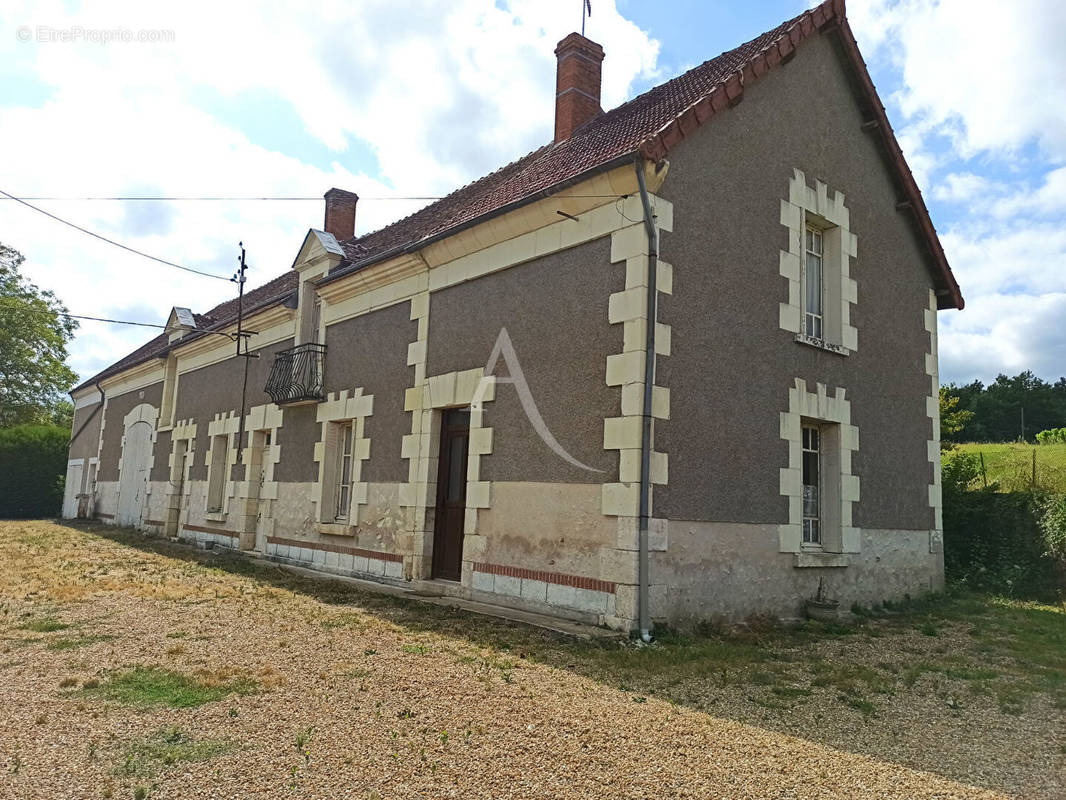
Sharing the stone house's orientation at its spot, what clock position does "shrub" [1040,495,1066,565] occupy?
The shrub is roughly at 7 o'clock from the stone house.

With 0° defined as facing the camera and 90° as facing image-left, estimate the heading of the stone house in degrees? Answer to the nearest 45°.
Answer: approximately 45°

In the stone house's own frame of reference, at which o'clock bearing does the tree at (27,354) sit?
The tree is roughly at 3 o'clock from the stone house.

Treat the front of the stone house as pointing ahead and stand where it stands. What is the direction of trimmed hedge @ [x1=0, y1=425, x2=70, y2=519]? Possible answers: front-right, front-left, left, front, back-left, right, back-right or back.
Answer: right
